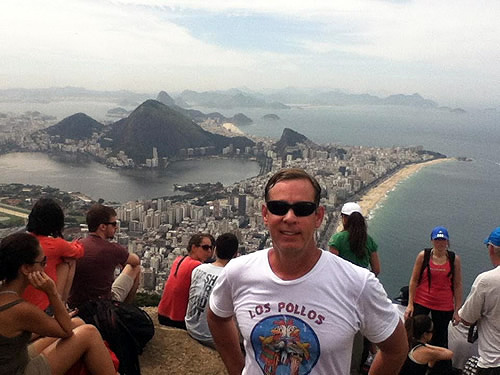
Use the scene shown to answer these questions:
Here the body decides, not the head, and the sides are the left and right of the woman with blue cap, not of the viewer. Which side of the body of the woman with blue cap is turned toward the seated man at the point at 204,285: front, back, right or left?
right

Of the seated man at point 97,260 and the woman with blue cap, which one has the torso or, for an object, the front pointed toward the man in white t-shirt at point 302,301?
the woman with blue cap

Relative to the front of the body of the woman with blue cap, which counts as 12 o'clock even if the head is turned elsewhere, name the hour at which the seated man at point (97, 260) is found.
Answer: The seated man is roughly at 2 o'clock from the woman with blue cap.

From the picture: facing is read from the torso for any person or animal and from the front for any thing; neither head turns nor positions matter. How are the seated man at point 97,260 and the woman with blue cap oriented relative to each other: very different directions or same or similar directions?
very different directions

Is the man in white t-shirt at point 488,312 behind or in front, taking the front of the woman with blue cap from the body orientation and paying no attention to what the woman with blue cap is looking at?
in front

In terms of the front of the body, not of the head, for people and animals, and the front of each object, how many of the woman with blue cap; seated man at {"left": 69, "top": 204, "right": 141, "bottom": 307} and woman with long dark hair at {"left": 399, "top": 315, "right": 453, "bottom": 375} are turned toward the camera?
1

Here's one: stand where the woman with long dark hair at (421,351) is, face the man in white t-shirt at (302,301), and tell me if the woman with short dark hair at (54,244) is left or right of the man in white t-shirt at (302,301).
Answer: right

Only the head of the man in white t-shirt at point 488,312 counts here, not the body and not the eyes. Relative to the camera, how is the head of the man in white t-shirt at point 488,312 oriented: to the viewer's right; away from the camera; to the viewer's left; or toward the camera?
to the viewer's left
